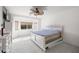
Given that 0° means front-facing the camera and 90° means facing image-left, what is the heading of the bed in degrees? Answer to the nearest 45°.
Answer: approximately 45°
